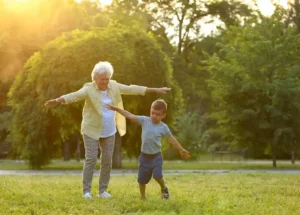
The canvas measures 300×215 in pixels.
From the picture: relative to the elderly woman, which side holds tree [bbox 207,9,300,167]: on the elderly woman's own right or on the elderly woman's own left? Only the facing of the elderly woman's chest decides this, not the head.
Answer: on the elderly woman's own left

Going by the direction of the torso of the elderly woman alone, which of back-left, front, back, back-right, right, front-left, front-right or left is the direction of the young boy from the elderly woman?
front-left

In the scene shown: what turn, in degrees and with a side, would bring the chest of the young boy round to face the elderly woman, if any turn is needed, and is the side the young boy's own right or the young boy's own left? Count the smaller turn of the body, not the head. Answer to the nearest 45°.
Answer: approximately 90° to the young boy's own right

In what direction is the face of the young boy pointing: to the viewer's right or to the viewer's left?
to the viewer's left

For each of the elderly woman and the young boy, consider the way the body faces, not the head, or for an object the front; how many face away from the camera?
0

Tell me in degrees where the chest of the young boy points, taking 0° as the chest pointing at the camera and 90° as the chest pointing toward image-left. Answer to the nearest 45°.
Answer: approximately 0°

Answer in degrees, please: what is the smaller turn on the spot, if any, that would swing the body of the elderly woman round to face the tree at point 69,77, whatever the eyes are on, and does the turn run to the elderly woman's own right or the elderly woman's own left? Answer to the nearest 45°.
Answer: approximately 135° to the elderly woman's own left

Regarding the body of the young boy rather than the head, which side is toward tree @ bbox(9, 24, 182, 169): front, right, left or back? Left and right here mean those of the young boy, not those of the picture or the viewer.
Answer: back

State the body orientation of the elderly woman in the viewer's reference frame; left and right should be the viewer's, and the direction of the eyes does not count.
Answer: facing the viewer and to the right of the viewer
